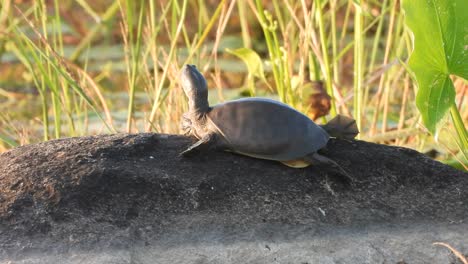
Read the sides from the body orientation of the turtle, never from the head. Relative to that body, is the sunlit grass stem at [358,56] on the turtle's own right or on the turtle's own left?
on the turtle's own right

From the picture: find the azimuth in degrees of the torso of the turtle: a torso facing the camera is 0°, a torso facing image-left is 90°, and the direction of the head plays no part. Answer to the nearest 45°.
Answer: approximately 90°

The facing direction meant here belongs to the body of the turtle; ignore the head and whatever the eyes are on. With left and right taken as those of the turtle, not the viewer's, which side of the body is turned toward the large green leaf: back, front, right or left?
back
